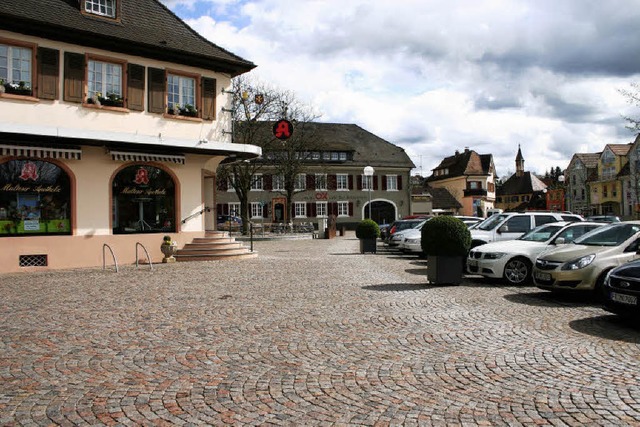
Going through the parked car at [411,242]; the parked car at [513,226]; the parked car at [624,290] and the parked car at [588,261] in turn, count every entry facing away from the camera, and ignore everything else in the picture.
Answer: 0

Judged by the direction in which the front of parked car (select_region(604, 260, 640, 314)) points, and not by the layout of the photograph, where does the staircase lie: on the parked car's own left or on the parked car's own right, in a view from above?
on the parked car's own right

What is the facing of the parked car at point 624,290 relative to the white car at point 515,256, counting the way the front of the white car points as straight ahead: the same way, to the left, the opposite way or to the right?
the same way

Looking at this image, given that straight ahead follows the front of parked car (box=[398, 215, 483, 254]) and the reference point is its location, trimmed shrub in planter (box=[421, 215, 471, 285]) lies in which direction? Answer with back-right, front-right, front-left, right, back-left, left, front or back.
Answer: front-left

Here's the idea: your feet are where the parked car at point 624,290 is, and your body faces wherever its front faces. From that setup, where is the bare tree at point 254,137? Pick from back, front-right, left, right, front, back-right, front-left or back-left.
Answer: right

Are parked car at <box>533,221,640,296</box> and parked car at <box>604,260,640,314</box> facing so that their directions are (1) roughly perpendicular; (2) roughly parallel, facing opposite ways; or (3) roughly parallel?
roughly parallel

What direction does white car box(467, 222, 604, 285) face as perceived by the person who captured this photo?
facing the viewer and to the left of the viewer

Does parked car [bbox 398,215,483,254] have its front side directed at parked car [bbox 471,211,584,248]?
no

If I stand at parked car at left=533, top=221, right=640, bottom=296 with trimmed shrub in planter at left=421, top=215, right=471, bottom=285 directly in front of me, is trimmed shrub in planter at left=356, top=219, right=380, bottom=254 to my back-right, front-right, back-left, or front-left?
front-right

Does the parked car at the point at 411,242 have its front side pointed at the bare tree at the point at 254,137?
no

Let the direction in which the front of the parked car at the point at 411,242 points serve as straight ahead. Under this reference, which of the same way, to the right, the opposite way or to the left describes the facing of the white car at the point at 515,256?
the same way

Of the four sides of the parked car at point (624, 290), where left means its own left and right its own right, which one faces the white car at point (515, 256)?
right

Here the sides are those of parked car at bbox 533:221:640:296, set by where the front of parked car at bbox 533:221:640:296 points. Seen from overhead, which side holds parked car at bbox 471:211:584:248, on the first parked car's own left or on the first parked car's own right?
on the first parked car's own right

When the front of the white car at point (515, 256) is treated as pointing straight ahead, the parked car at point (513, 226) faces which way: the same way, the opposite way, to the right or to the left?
the same way

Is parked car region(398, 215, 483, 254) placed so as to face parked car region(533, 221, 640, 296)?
no
